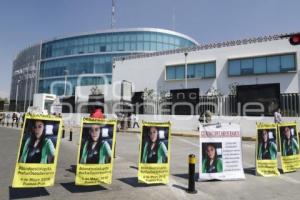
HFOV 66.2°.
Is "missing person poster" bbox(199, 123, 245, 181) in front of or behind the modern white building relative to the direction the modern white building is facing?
in front

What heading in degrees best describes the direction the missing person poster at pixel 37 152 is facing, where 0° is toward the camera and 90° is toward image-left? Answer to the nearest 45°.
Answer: approximately 0°

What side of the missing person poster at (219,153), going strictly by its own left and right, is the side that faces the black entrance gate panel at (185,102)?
back

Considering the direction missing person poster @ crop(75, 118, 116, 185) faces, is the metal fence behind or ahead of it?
behind

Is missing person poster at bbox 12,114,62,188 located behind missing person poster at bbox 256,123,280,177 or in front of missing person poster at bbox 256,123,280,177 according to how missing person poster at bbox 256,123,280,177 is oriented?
in front

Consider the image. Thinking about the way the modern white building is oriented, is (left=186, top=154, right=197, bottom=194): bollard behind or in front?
in front

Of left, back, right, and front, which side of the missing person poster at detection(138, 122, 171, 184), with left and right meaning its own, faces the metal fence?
back

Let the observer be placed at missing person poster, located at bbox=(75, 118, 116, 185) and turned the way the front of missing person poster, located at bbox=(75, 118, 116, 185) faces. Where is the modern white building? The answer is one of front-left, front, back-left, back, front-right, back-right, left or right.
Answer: back-left

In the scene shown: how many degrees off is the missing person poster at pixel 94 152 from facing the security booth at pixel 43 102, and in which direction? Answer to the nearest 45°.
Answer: approximately 180°

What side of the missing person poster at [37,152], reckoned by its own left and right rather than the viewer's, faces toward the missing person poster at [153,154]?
left

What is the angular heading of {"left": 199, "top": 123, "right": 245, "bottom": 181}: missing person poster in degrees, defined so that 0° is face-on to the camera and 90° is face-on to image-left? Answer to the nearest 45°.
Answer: approximately 0°

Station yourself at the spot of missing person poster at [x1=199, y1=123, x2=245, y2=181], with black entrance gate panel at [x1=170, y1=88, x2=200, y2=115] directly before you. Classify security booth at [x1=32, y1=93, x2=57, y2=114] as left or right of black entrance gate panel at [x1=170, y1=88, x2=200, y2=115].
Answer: left

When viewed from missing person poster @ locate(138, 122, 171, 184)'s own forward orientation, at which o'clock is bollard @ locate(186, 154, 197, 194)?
The bollard is roughly at 10 o'clock from the missing person poster.

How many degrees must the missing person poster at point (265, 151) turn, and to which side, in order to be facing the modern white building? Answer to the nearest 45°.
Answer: approximately 180°
